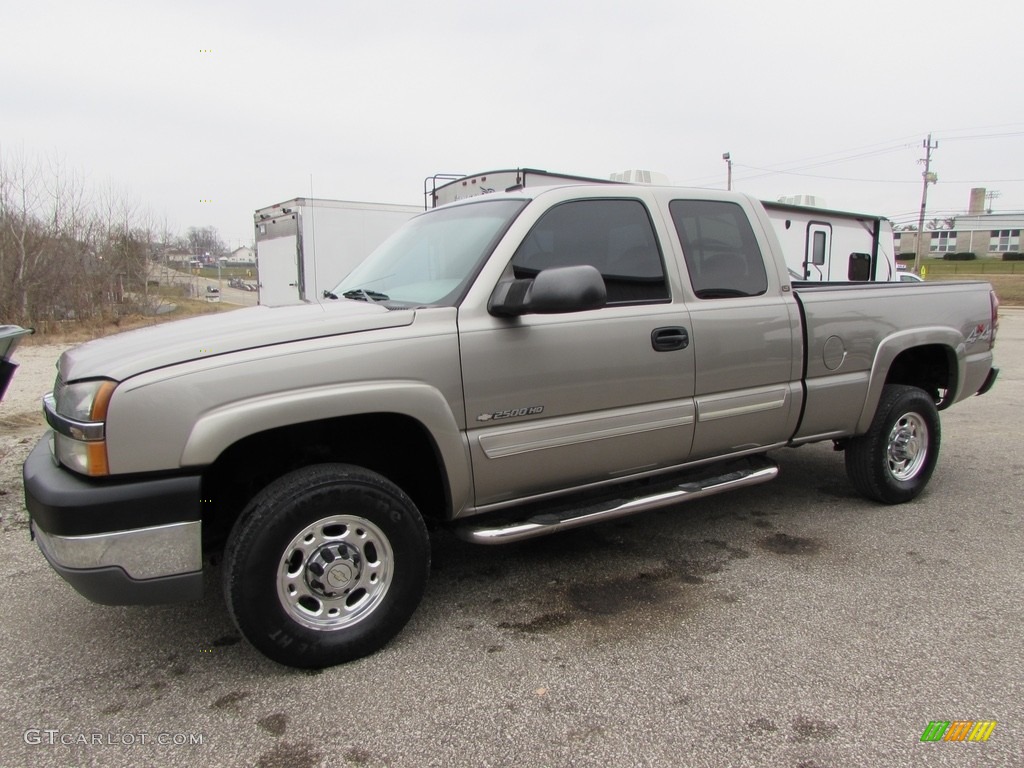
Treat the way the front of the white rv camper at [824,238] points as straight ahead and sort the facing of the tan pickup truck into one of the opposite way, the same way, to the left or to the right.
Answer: the opposite way

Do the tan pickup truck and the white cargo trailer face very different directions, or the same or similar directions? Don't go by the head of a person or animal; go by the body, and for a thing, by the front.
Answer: very different directions

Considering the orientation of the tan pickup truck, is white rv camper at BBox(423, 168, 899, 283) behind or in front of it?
behind

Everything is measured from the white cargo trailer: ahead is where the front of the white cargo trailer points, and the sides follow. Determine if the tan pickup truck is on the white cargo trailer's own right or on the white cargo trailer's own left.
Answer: on the white cargo trailer's own right

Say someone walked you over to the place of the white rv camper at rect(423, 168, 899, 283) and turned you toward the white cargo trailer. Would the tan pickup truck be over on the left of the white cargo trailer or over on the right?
left

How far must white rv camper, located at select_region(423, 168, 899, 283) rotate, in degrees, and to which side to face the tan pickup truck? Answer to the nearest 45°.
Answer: approximately 135° to its right

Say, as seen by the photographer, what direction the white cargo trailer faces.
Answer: facing away from the viewer and to the right of the viewer

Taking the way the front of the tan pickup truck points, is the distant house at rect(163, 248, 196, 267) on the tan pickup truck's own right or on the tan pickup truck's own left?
on the tan pickup truck's own right

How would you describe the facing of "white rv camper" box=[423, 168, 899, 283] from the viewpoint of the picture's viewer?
facing away from the viewer and to the right of the viewer
